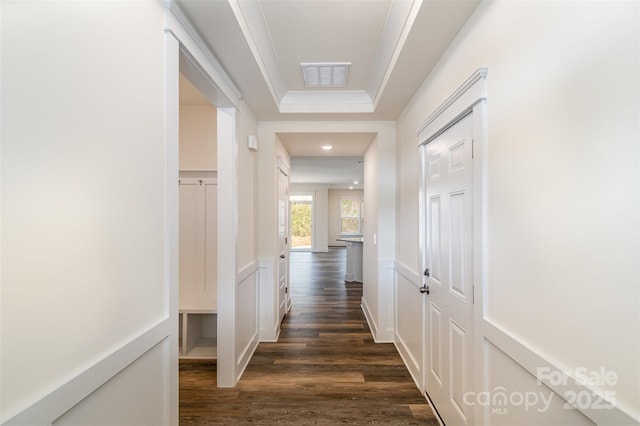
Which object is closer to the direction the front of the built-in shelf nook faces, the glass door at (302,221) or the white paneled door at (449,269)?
the white paneled door

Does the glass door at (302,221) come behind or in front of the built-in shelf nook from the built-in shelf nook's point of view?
behind

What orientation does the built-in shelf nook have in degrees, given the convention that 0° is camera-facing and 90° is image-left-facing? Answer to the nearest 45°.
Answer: approximately 0°

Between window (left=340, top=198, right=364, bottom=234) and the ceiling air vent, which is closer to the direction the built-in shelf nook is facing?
the ceiling air vent
